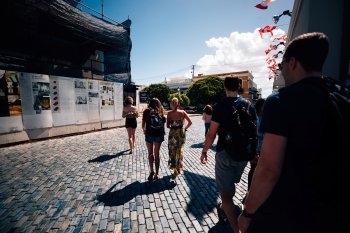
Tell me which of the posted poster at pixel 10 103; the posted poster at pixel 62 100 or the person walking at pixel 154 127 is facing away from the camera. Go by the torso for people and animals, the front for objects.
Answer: the person walking

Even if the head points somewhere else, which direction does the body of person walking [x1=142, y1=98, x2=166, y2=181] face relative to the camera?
away from the camera

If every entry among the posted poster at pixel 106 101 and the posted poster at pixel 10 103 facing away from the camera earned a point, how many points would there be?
0

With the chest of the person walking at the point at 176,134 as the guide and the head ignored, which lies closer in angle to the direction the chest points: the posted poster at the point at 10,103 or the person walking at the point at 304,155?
the posted poster

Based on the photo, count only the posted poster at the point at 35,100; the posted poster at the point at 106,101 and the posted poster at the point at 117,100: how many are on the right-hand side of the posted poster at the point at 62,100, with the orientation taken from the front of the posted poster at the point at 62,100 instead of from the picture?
1

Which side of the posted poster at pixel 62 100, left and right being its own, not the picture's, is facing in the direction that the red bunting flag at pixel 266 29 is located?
front

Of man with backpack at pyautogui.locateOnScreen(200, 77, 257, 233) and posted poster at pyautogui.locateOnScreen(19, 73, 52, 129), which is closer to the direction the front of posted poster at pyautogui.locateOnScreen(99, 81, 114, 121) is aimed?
the man with backpack

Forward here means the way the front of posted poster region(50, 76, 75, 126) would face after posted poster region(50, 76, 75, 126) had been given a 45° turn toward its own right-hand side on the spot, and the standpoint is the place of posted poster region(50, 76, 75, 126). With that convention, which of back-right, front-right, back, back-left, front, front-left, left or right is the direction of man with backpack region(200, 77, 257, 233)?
front

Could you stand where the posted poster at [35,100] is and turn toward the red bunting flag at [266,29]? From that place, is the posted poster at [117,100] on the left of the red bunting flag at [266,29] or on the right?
left

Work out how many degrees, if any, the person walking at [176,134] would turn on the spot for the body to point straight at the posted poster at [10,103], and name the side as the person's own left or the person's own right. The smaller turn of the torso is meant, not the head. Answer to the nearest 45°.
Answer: approximately 45° to the person's own left

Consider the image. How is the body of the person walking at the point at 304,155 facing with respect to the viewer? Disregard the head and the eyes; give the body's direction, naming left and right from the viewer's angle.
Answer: facing away from the viewer and to the left of the viewer

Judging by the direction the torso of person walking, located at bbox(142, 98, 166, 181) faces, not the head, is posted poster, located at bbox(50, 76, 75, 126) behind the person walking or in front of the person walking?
in front

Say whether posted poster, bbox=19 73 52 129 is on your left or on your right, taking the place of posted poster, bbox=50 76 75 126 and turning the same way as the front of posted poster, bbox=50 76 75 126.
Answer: on your right

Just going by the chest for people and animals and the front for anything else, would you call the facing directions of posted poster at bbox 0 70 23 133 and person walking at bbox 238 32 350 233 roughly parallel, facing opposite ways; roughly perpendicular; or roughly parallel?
roughly perpendicular

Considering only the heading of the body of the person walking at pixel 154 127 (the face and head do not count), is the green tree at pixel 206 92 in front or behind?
in front

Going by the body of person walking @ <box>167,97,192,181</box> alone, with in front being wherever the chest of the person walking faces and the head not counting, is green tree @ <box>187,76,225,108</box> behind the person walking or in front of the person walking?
in front

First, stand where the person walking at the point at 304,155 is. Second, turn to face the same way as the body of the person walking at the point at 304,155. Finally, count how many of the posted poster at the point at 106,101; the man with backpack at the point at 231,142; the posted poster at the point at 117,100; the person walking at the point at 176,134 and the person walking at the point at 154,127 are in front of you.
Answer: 5
